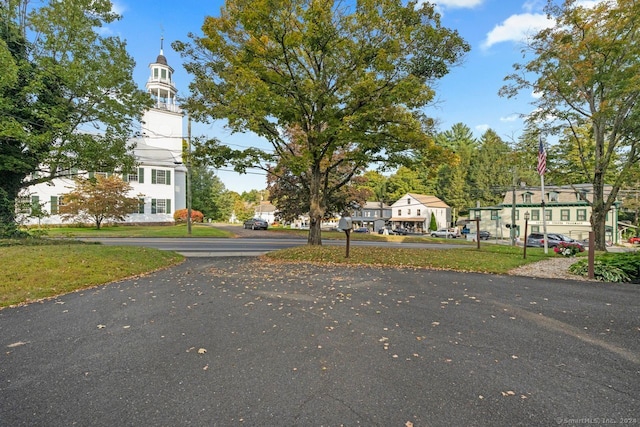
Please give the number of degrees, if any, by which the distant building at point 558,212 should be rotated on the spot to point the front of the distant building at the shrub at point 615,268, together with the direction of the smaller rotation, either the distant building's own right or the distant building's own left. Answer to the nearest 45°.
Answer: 0° — it already faces it

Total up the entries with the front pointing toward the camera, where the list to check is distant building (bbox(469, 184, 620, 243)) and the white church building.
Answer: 1

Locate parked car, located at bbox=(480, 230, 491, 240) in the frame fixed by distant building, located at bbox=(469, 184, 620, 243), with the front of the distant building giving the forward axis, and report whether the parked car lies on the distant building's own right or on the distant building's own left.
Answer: on the distant building's own right

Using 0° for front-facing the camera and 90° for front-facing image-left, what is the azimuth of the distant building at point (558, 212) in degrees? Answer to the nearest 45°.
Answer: approximately 0°

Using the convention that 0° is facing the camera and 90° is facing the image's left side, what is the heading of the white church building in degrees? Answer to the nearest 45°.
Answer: approximately 270°

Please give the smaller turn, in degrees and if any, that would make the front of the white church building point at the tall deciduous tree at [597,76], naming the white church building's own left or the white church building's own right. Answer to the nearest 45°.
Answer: approximately 45° to the white church building's own right

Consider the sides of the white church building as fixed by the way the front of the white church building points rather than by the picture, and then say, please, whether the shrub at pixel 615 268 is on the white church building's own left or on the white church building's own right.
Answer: on the white church building's own right

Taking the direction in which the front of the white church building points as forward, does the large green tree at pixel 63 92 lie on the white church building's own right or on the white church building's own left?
on the white church building's own right
